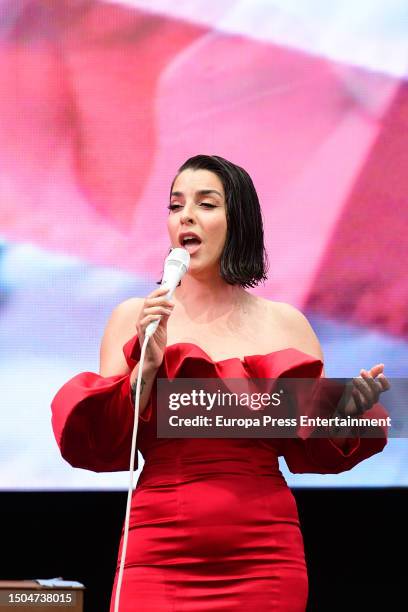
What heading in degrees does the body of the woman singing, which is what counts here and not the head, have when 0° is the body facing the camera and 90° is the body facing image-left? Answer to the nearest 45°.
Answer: approximately 0°

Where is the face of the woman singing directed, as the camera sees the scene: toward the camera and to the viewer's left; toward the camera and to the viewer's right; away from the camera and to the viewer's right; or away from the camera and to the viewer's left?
toward the camera and to the viewer's left
